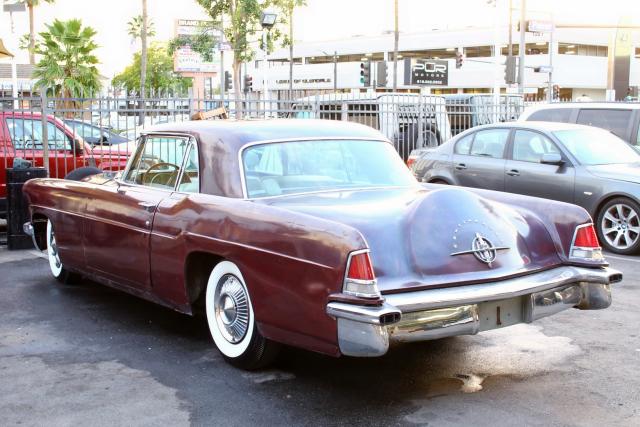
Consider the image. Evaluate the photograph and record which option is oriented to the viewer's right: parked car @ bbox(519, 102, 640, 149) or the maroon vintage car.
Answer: the parked car

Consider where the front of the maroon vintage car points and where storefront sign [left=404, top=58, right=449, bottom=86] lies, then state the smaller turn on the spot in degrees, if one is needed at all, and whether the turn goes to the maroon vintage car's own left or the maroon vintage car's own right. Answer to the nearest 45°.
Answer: approximately 45° to the maroon vintage car's own right

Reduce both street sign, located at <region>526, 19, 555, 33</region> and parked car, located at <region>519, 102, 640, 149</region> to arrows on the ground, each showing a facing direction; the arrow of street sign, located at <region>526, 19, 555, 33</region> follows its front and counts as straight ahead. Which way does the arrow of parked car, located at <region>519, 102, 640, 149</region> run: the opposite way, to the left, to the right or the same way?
to the left

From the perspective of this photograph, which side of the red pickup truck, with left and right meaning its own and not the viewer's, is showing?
right

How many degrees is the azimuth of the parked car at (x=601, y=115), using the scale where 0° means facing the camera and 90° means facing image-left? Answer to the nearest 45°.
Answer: approximately 270°
